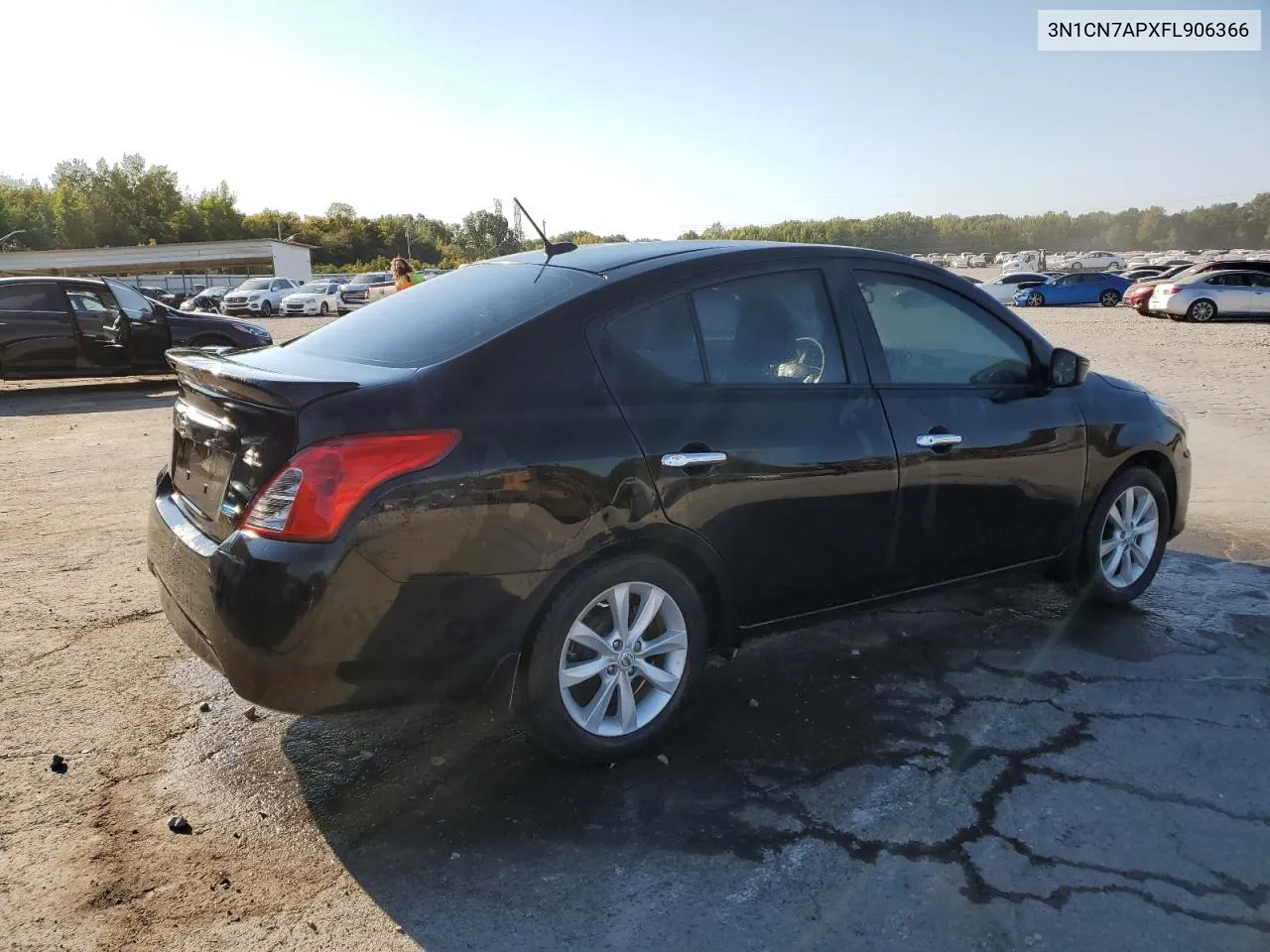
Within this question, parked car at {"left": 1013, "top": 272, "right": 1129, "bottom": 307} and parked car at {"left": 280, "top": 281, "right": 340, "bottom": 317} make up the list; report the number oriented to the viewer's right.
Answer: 0

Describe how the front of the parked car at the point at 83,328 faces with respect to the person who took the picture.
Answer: facing to the right of the viewer

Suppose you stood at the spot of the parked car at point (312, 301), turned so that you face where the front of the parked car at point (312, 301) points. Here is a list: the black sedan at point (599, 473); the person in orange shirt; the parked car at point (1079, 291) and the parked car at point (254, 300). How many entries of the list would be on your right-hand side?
1

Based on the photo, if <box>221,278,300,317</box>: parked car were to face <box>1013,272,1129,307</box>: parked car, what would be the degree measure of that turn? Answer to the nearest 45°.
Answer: approximately 90° to its left

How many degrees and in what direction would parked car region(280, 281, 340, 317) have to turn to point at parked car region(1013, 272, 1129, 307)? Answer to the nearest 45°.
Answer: approximately 90° to its left

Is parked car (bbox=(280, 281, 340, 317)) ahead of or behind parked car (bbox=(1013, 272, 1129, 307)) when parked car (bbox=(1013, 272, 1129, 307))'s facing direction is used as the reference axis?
ahead

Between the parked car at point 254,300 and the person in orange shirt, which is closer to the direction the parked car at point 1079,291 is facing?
the parked car

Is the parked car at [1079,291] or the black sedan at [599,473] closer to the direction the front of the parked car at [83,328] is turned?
the parked car

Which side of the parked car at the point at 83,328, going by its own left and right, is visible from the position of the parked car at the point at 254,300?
left

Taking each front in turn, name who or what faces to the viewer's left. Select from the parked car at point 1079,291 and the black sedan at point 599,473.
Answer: the parked car

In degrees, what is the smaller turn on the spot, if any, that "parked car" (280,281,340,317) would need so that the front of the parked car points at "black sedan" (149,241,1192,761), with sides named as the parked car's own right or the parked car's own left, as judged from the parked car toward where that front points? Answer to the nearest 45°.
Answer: approximately 45° to the parked car's own left

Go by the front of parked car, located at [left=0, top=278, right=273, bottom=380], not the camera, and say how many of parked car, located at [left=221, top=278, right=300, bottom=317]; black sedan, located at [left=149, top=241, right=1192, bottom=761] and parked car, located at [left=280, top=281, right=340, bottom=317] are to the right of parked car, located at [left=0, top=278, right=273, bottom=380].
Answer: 1

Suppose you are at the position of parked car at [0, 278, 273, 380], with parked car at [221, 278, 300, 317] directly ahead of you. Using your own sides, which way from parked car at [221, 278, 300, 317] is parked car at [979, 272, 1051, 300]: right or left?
right

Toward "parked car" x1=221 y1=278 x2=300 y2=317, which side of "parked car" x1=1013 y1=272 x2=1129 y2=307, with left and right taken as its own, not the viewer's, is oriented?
front

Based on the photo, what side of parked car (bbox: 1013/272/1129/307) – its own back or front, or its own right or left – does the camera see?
left
